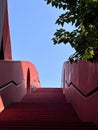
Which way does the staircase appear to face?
toward the camera
